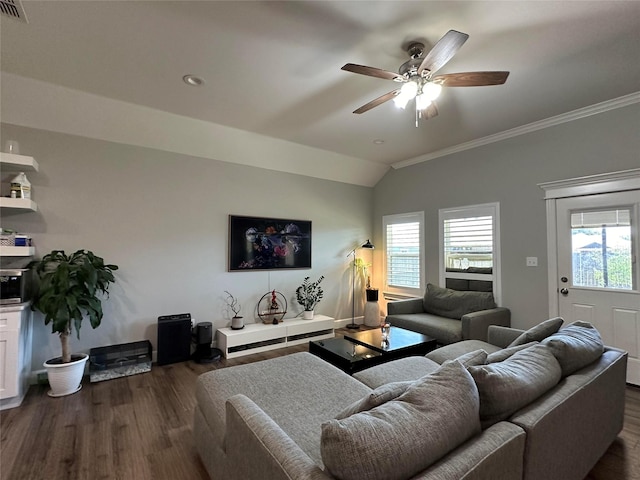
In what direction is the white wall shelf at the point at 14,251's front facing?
toward the camera

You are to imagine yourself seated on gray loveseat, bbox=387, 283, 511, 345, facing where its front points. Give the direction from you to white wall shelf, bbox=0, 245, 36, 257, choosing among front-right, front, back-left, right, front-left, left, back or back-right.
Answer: front

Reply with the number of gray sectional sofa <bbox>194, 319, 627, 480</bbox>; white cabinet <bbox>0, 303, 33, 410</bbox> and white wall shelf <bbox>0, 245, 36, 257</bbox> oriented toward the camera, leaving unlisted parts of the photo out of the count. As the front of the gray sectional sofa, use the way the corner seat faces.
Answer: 2

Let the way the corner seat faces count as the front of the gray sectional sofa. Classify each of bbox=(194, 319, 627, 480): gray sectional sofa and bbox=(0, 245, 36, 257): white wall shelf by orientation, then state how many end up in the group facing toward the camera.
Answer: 1

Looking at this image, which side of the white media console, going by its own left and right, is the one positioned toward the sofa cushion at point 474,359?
front

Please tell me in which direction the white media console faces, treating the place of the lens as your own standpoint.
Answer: facing the viewer and to the right of the viewer

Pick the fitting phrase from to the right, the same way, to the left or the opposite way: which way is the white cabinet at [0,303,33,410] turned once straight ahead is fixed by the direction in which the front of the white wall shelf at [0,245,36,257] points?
the same way

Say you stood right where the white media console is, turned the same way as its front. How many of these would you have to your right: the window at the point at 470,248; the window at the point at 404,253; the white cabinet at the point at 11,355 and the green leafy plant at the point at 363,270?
1

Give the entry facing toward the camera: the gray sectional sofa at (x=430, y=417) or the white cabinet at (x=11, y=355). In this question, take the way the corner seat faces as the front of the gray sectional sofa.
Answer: the white cabinet

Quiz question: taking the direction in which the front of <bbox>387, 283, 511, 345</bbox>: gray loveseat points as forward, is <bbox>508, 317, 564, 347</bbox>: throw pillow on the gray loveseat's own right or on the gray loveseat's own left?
on the gray loveseat's own left

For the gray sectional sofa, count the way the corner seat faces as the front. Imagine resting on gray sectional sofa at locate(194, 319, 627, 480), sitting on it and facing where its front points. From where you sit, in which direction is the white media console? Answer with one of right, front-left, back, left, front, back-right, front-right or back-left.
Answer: front

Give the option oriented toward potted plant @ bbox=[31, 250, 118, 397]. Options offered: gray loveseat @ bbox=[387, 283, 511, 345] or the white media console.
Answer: the gray loveseat

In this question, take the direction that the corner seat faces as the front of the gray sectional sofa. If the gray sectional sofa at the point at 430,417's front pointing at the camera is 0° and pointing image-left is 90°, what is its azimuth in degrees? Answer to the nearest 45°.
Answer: approximately 135°

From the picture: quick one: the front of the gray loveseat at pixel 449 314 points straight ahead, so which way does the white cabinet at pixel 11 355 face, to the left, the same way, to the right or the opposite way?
to the left

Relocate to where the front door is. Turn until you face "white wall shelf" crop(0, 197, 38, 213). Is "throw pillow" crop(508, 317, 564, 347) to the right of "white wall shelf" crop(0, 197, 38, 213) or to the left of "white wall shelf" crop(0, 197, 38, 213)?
left

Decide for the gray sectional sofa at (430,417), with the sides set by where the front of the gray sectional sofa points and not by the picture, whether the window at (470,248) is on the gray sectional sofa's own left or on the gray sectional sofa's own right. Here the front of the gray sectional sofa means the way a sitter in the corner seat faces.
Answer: on the gray sectional sofa's own right

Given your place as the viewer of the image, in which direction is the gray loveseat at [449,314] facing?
facing the viewer and to the left of the viewer
